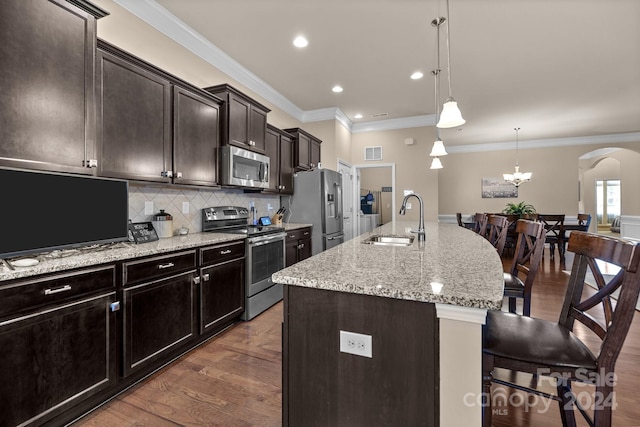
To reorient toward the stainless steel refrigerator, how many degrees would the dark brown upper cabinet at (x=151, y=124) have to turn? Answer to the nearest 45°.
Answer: approximately 90° to its left

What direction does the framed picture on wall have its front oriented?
toward the camera

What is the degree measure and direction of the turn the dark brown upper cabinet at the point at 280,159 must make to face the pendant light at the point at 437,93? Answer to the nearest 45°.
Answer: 0° — it already faces it

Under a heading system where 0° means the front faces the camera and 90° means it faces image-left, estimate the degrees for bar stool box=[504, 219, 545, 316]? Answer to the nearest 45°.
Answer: approximately 45°

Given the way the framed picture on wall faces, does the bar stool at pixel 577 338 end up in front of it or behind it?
in front

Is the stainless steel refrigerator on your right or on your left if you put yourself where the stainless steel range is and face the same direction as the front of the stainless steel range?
on your left

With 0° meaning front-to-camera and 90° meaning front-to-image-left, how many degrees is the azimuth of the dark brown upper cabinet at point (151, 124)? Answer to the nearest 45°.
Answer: approximately 315°

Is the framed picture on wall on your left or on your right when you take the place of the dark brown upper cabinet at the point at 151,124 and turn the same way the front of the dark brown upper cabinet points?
on your left

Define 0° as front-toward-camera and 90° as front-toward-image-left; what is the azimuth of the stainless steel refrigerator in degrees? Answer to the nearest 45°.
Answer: approximately 315°

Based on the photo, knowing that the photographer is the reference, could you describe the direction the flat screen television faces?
facing the viewer and to the right of the viewer

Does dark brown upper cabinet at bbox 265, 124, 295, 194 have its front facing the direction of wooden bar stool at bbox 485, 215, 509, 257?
yes

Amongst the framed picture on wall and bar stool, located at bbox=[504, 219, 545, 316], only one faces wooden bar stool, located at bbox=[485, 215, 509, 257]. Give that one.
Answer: the framed picture on wall

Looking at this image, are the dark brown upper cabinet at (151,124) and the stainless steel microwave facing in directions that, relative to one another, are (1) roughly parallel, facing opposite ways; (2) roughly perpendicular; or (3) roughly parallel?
roughly parallel

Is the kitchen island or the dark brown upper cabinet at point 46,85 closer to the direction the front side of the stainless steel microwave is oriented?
the kitchen island

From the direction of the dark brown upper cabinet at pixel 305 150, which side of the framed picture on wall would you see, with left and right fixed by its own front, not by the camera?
front

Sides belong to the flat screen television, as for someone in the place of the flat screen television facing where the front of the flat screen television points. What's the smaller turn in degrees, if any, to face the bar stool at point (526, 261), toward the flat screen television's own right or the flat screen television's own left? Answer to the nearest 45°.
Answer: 0° — it already faces it

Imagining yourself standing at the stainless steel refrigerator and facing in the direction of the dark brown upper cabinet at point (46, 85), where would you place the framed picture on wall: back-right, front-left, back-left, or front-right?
back-left

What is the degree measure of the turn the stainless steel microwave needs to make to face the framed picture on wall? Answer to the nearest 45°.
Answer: approximately 90° to its left

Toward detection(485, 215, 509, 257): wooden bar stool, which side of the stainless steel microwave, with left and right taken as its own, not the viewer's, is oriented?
front

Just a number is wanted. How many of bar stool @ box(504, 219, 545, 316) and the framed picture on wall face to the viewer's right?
0
